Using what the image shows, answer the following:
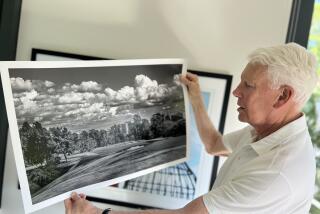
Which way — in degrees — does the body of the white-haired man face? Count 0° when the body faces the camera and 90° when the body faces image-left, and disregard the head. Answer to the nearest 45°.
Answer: approximately 90°

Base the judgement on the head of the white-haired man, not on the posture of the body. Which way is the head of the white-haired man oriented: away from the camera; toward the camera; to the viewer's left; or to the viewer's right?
to the viewer's left

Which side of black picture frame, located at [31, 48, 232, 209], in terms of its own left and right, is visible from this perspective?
front
